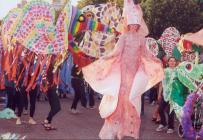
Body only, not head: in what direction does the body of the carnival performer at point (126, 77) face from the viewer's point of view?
toward the camera
